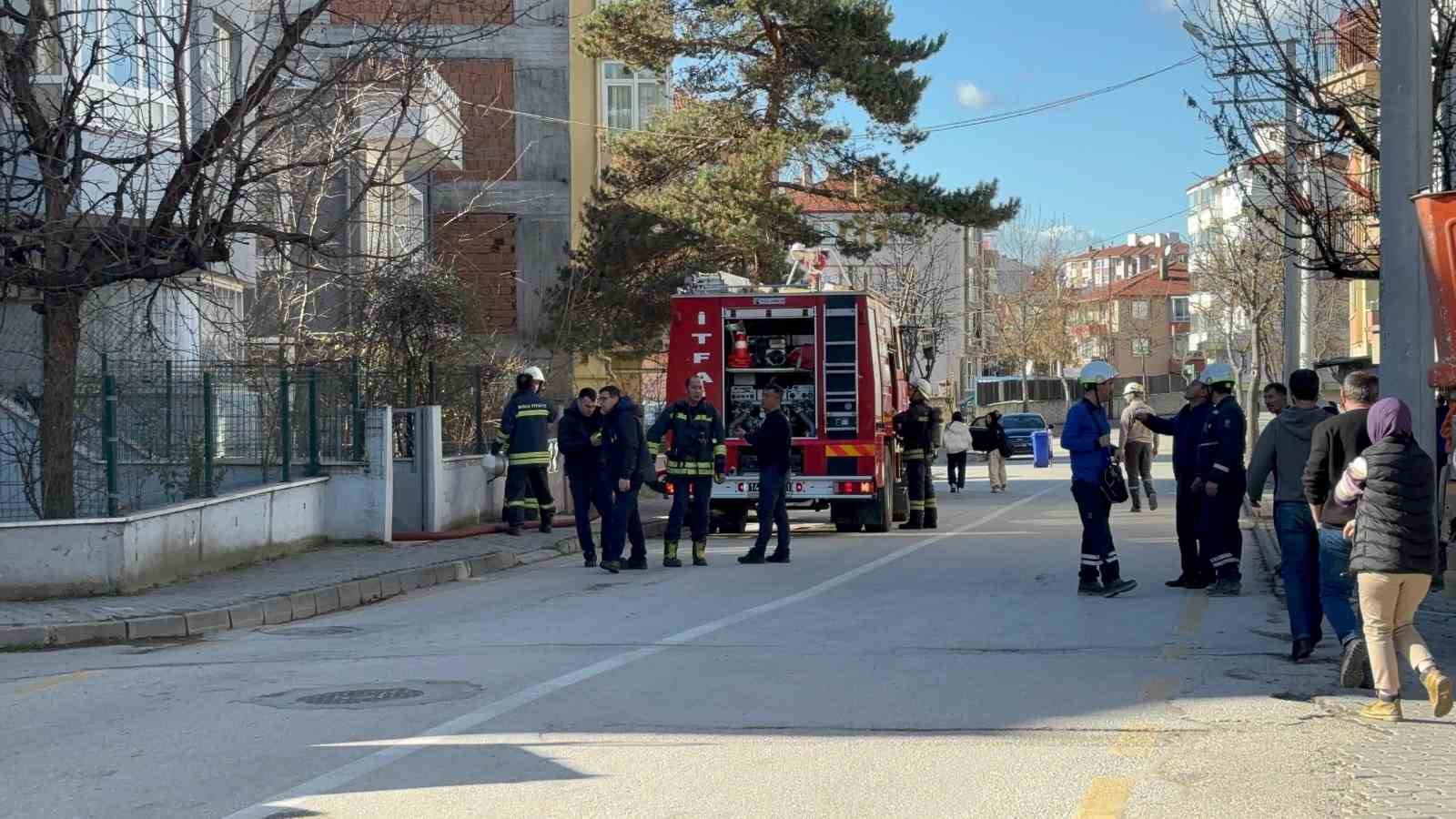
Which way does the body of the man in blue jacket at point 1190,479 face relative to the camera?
to the viewer's left

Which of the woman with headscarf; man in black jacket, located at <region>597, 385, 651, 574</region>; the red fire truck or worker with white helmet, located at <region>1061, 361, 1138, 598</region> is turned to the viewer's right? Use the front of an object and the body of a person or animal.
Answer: the worker with white helmet

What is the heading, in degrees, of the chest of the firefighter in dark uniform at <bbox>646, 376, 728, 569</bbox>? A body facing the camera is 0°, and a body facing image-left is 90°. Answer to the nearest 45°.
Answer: approximately 0°

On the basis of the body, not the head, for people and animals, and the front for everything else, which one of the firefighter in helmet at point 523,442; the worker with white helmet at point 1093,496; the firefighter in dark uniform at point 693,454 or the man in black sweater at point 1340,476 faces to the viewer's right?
the worker with white helmet

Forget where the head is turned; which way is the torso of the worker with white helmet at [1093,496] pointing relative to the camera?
to the viewer's right

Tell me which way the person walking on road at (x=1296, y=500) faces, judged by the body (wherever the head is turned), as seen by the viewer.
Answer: away from the camera

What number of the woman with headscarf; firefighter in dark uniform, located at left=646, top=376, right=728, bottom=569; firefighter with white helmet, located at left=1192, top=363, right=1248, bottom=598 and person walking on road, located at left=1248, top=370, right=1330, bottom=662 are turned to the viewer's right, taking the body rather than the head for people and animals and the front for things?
0

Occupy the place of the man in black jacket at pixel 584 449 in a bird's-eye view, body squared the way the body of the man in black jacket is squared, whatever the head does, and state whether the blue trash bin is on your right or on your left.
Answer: on your left

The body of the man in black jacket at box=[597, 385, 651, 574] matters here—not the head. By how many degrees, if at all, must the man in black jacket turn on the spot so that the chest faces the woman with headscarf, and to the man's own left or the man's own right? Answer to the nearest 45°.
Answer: approximately 135° to the man's own left

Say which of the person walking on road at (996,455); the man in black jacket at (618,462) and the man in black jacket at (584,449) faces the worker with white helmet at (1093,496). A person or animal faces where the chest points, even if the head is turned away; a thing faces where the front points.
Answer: the man in black jacket at (584,449)

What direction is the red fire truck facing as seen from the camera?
away from the camera
